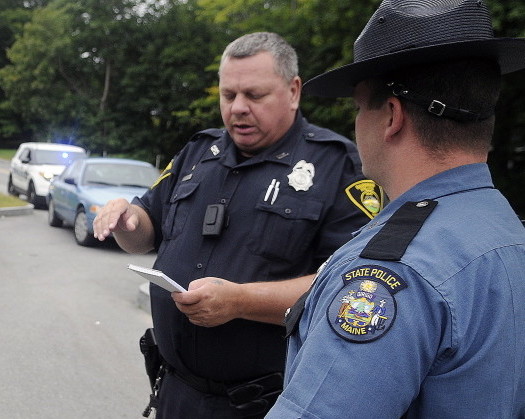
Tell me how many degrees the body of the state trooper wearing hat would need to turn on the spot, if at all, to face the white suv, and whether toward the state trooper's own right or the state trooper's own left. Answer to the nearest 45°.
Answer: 0° — they already face it

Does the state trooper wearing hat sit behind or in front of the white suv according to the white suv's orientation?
in front

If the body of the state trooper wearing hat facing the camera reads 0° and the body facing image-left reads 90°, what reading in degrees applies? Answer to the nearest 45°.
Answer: approximately 135°

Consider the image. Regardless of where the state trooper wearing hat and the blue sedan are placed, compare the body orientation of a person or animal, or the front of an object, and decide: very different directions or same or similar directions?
very different directions

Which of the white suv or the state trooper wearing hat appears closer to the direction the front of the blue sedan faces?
the state trooper wearing hat

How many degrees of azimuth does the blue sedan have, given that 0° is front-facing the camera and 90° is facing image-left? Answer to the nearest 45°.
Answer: approximately 315°

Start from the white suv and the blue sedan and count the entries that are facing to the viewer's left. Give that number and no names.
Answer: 0

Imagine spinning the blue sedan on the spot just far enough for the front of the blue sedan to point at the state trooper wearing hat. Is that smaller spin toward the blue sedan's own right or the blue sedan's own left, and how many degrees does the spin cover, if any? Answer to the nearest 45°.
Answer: approximately 45° to the blue sedan's own right

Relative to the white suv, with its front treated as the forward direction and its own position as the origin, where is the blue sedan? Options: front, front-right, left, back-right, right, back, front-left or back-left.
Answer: front-right

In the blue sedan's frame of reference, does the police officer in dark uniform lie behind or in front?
in front

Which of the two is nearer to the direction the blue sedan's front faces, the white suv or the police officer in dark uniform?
the police officer in dark uniform

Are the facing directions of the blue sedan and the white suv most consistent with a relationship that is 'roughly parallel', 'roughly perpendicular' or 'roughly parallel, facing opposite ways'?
roughly parallel

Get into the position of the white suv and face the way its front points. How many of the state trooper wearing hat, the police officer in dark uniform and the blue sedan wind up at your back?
0

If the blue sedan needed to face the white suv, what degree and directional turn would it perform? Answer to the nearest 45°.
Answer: approximately 135° to its left
